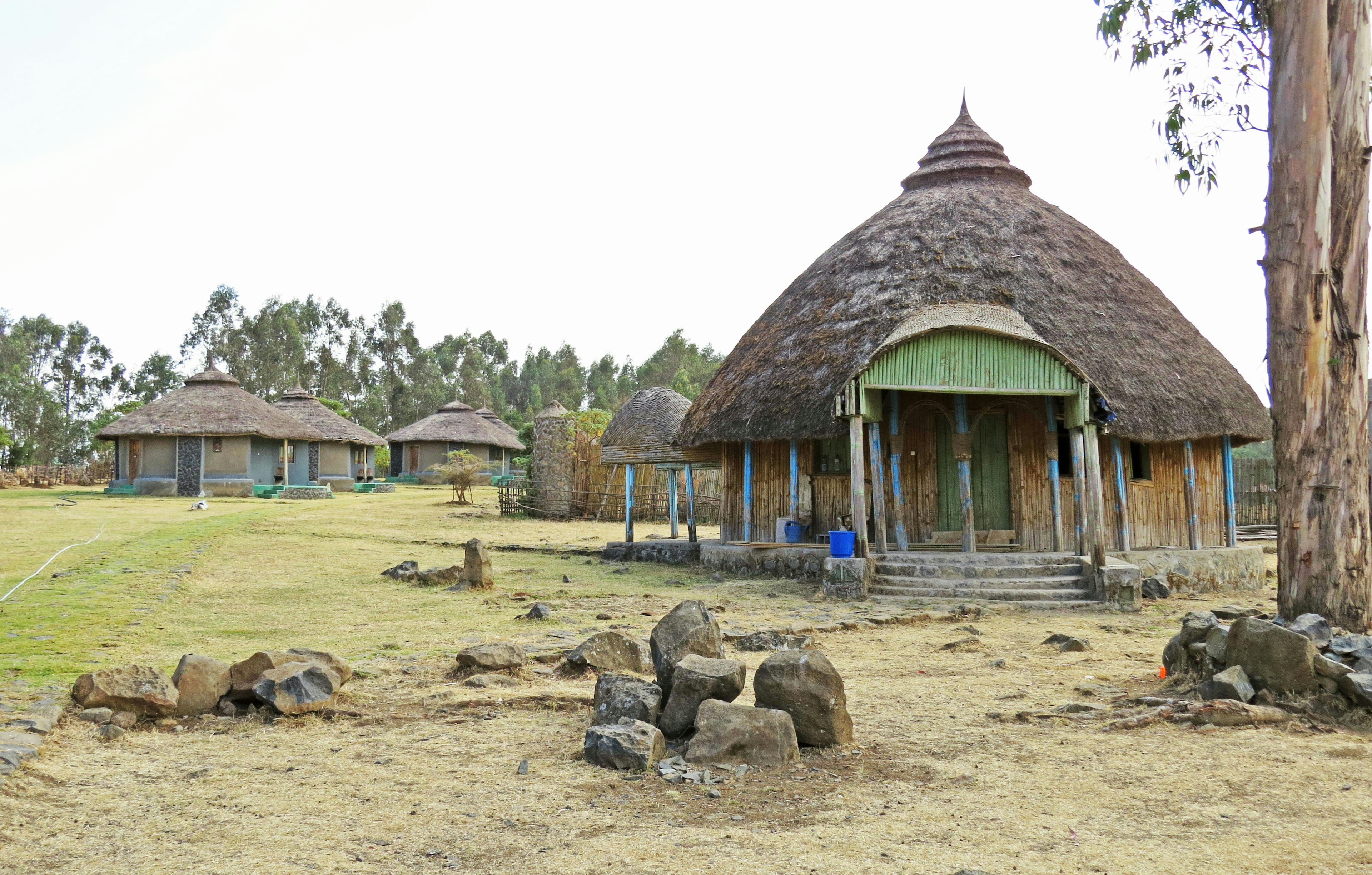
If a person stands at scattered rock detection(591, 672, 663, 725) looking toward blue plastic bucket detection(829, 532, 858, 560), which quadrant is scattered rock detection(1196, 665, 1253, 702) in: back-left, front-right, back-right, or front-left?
front-right

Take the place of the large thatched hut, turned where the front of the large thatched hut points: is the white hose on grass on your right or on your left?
on your right

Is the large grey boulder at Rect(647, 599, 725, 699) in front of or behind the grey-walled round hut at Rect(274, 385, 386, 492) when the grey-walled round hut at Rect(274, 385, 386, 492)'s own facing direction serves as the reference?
in front

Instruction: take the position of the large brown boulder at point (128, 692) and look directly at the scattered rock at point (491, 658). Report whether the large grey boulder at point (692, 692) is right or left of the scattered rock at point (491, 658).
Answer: right

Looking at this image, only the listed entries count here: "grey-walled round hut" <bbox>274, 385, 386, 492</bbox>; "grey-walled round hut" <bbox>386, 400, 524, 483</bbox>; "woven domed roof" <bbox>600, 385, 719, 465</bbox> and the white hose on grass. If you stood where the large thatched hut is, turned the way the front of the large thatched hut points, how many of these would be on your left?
0

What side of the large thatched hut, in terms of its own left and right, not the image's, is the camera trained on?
front

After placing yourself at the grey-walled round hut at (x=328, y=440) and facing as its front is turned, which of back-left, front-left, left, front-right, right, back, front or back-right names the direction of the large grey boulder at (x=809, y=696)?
front-right

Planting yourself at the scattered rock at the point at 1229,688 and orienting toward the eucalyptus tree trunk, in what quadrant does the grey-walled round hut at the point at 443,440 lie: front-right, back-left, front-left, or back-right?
front-left

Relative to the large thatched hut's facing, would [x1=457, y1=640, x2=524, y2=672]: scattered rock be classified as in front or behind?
in front

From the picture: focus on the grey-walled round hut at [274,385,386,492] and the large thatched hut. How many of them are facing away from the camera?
0

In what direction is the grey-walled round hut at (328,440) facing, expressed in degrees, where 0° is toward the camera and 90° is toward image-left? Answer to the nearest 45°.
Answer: approximately 315°

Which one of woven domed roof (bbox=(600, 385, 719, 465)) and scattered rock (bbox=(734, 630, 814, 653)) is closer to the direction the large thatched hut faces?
the scattered rock
